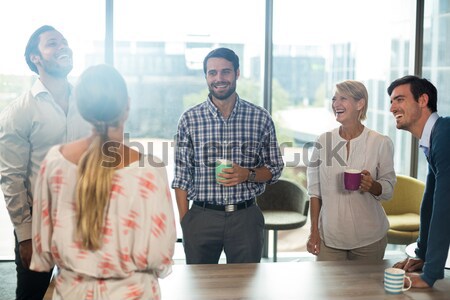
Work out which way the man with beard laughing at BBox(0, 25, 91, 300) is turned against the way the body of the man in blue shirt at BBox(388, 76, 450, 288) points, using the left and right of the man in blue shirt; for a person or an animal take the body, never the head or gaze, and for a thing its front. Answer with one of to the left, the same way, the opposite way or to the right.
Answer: the opposite way

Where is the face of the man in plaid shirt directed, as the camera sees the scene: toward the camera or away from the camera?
toward the camera

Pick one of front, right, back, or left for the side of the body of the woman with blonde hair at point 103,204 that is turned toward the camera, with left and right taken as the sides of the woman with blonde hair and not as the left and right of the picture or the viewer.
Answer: back

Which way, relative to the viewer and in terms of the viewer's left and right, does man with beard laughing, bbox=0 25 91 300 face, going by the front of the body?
facing the viewer and to the right of the viewer

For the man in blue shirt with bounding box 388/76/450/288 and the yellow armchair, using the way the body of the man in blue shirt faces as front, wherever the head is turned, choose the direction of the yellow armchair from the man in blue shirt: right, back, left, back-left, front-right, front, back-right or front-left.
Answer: right

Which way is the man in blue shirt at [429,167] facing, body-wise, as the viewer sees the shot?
to the viewer's left

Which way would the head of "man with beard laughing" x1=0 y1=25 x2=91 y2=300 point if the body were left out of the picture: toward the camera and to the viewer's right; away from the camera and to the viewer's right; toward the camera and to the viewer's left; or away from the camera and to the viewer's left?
toward the camera and to the viewer's right

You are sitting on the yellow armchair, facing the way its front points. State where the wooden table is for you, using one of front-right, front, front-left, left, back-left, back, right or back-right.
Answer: front-left

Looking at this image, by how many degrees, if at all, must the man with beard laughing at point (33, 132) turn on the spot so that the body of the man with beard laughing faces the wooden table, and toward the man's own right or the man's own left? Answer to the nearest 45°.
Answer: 0° — they already face it

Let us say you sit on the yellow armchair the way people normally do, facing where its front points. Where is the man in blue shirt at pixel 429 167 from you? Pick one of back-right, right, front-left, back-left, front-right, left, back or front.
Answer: front-left

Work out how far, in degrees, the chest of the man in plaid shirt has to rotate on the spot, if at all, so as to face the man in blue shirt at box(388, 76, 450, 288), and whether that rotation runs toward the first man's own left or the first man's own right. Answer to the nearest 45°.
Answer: approximately 45° to the first man's own left

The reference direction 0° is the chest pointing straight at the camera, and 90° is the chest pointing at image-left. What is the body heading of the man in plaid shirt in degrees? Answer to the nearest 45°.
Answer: approximately 0°

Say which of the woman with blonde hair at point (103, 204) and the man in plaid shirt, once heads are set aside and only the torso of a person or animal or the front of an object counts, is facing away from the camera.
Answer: the woman with blonde hair

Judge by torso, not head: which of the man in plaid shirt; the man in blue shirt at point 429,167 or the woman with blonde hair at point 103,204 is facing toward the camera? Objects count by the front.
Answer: the man in plaid shirt
